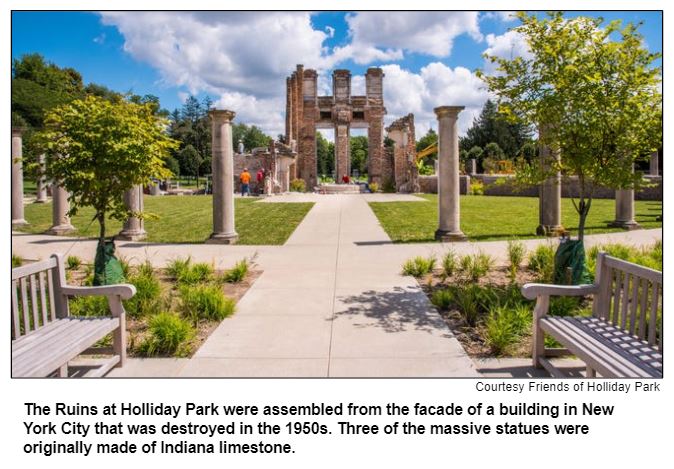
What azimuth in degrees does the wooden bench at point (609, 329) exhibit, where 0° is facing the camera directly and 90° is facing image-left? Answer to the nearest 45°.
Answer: approximately 45°

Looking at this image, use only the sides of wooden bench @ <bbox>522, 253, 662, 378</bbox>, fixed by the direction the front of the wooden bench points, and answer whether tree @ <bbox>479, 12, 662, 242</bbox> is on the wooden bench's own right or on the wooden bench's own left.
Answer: on the wooden bench's own right

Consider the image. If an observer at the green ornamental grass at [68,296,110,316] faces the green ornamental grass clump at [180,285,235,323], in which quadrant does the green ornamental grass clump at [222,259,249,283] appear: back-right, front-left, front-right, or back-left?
front-left

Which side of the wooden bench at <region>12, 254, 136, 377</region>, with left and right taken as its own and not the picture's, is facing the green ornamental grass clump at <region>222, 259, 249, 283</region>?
left

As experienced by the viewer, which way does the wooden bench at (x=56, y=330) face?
facing the viewer and to the right of the viewer

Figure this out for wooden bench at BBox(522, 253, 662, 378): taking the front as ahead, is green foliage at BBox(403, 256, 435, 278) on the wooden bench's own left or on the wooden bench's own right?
on the wooden bench's own right

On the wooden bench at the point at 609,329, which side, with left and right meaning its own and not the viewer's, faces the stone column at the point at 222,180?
right

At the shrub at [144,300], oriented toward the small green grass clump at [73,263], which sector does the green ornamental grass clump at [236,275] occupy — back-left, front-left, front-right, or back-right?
front-right

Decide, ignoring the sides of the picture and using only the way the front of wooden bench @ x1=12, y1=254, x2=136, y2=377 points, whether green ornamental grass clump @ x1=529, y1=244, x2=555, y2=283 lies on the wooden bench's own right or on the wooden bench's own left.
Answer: on the wooden bench's own left

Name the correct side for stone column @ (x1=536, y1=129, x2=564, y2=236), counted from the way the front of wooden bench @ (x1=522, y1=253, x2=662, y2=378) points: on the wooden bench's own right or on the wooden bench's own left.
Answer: on the wooden bench's own right

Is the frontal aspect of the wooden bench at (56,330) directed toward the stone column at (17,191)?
no

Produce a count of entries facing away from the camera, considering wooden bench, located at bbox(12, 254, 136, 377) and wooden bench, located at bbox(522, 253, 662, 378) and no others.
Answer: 0

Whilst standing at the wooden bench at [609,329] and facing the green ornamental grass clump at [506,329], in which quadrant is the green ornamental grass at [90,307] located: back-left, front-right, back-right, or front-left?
front-left

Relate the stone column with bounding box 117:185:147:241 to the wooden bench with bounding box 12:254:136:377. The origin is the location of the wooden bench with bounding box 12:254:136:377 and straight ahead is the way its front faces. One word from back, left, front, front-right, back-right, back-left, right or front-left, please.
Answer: back-left
